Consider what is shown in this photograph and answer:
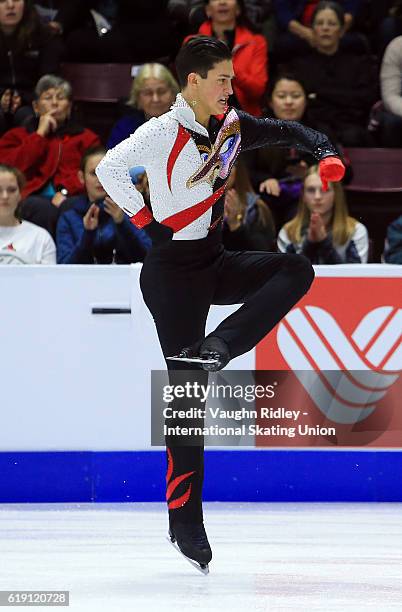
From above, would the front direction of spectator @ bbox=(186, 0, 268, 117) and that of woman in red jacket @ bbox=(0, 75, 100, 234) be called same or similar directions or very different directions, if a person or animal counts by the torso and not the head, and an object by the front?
same or similar directions

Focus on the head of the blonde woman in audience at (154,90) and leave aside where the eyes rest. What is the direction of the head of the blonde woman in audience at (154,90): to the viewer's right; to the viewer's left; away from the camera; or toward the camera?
toward the camera

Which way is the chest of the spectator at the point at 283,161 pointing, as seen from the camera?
toward the camera

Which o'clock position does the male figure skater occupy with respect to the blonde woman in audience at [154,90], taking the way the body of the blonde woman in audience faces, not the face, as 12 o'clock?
The male figure skater is roughly at 12 o'clock from the blonde woman in audience.

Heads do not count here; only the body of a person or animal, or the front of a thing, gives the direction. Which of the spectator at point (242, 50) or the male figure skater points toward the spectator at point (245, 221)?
the spectator at point (242, 50)

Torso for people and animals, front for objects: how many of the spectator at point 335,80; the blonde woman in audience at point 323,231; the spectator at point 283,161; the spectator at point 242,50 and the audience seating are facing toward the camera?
5

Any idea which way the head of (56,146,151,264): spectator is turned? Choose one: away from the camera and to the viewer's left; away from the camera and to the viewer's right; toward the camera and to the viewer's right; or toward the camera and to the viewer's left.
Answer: toward the camera and to the viewer's right

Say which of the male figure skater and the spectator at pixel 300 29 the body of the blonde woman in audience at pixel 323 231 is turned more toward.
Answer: the male figure skater

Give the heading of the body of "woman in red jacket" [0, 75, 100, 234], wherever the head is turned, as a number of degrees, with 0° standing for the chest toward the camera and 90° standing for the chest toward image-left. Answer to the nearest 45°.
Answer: approximately 0°

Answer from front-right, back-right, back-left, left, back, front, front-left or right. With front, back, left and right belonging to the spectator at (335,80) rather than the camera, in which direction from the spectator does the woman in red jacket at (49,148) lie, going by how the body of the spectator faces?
front-right

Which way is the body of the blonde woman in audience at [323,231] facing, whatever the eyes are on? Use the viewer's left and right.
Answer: facing the viewer

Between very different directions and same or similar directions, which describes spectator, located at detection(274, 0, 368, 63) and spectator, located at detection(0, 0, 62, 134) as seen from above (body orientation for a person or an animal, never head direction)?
same or similar directions

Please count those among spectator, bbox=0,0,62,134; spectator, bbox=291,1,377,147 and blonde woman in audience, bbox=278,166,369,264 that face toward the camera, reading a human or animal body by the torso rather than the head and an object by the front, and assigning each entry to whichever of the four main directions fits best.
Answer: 3

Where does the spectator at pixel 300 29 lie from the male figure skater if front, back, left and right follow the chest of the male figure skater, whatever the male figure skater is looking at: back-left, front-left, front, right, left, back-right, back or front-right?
back-left

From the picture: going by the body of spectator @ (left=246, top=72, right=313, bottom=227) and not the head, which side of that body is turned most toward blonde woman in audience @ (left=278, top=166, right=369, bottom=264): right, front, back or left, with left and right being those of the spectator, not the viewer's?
front

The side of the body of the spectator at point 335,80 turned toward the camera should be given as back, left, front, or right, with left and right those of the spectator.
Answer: front

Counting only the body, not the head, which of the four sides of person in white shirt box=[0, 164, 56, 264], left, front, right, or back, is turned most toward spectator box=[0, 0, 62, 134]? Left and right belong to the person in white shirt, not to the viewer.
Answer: back
